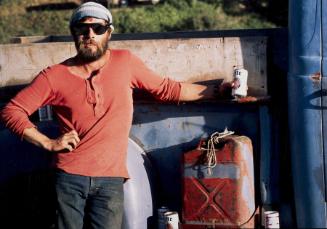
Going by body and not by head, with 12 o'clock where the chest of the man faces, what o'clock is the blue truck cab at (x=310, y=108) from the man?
The blue truck cab is roughly at 9 o'clock from the man.

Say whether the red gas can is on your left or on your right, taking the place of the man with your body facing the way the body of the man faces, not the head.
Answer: on your left

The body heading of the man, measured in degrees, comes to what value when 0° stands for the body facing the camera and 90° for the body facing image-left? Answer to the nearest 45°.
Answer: approximately 0°
